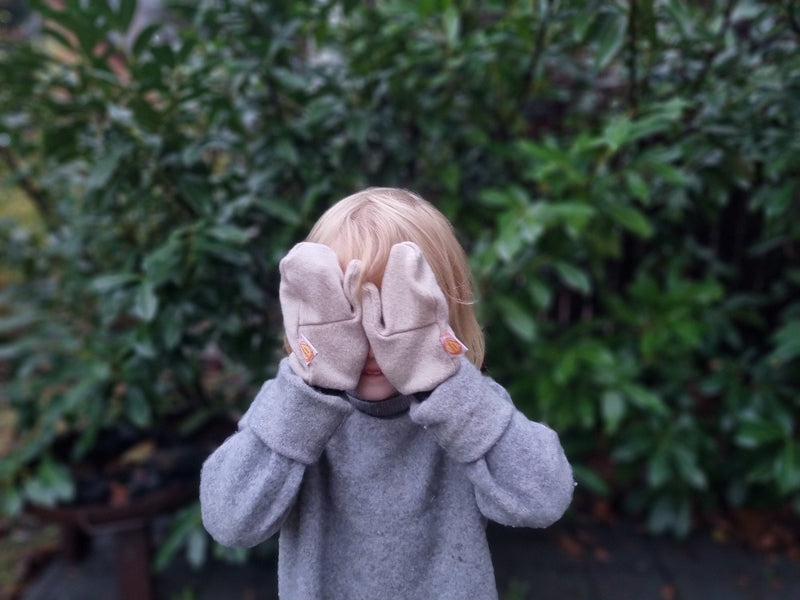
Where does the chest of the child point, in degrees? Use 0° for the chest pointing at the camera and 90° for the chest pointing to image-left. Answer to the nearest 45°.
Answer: approximately 0°
